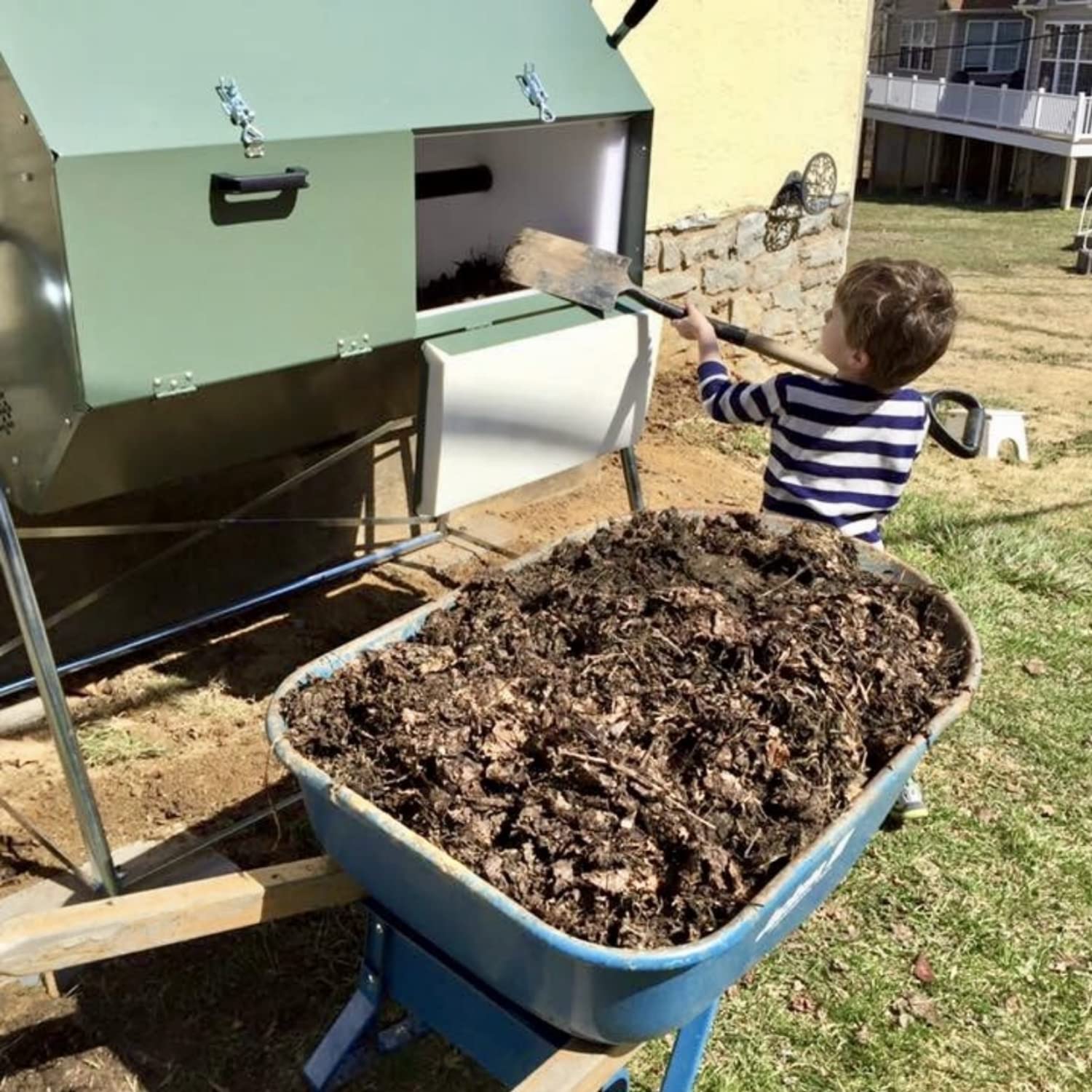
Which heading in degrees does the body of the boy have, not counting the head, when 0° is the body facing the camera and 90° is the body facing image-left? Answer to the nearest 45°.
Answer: approximately 135°

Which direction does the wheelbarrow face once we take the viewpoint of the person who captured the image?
facing away from the viewer and to the right of the viewer

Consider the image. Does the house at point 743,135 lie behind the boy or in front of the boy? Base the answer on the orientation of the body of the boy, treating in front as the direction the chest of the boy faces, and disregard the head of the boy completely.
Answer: in front

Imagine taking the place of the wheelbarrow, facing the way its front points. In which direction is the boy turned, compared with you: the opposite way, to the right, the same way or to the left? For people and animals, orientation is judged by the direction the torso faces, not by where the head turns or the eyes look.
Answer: to the left

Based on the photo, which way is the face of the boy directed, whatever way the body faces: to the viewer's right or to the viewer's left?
to the viewer's left

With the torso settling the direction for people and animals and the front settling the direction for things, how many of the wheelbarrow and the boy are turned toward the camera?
0
